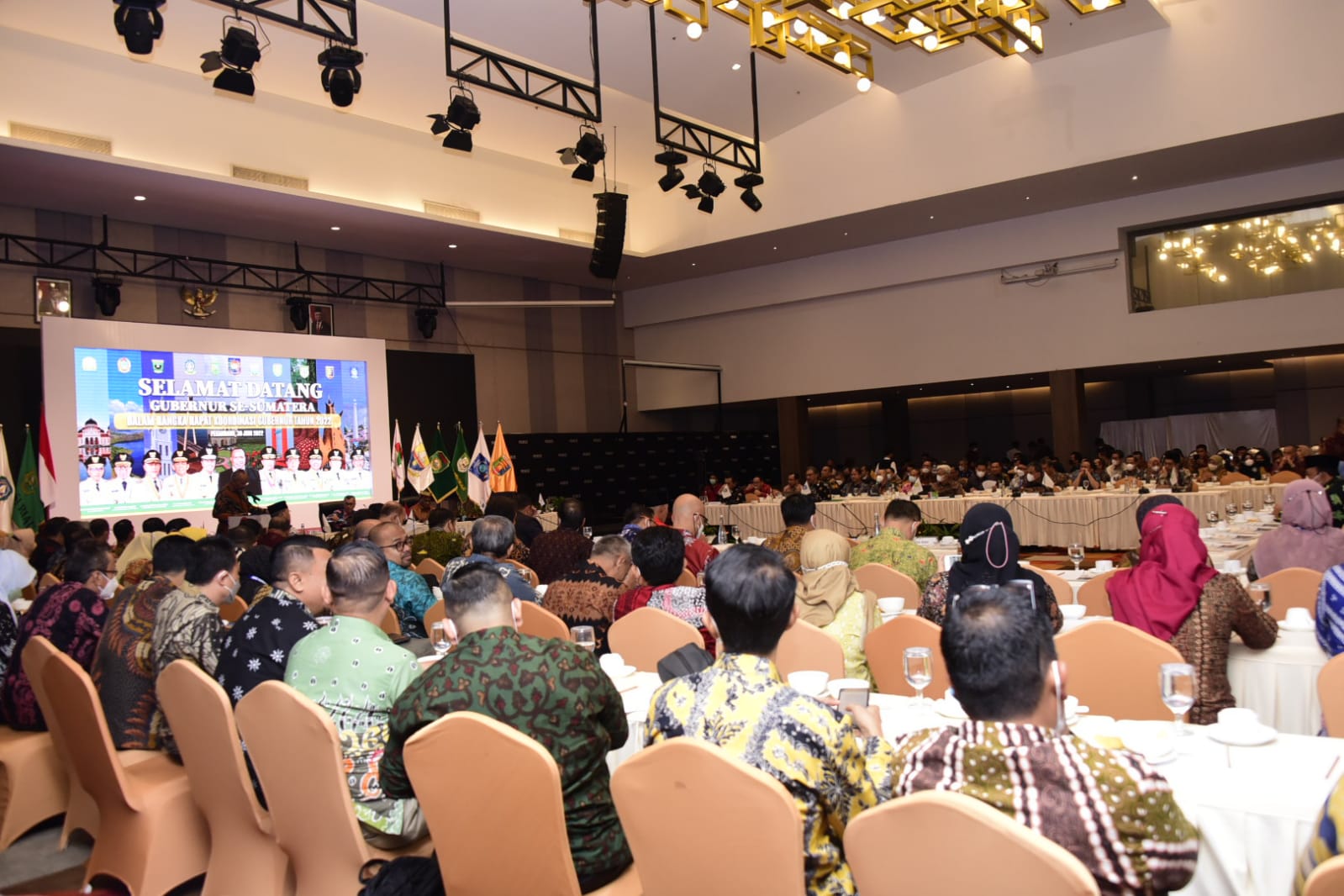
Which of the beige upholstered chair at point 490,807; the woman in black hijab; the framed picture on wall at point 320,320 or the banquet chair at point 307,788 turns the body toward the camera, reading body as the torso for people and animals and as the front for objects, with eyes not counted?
the framed picture on wall

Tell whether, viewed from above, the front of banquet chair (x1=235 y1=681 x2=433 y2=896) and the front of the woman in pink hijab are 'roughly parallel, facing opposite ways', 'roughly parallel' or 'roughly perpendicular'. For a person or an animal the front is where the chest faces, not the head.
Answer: roughly parallel

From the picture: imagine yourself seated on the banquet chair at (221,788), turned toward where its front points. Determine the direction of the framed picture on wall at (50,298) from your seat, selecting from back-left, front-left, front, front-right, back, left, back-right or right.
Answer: front-left

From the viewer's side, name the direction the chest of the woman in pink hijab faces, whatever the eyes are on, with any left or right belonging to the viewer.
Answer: facing away from the viewer

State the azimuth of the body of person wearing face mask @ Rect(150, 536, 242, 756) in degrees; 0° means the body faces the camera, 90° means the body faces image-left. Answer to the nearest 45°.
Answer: approximately 225°

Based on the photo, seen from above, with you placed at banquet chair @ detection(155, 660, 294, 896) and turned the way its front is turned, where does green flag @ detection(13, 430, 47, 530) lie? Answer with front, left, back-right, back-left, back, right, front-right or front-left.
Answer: front-left

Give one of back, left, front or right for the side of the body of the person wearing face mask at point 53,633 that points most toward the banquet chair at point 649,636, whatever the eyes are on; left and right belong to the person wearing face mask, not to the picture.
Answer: right

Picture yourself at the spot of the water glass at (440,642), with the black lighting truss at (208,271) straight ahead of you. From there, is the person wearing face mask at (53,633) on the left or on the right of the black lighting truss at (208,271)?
left

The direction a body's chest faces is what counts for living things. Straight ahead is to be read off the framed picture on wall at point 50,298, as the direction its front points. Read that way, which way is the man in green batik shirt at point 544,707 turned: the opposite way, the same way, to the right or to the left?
the opposite way

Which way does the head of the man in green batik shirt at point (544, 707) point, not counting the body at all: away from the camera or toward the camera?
away from the camera

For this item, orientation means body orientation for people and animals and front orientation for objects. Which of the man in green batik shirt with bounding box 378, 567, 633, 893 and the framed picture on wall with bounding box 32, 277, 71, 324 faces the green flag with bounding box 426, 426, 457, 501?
the man in green batik shirt

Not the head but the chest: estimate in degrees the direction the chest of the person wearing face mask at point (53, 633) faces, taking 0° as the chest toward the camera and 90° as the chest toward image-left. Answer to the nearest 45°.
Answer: approximately 225°

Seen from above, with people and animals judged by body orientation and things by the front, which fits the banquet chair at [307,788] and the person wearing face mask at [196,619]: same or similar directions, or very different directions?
same or similar directions

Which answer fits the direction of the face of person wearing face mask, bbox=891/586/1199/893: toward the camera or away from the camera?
away from the camera

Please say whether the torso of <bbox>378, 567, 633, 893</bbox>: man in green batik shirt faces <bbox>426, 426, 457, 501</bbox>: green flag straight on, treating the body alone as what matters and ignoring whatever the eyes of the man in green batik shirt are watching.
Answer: yes

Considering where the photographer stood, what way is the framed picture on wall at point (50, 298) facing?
facing the viewer

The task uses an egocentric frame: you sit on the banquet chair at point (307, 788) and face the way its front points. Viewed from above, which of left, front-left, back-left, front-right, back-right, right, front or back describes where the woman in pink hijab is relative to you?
front-right

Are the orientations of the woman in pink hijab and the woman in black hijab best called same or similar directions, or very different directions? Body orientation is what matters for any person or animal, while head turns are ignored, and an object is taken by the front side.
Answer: same or similar directions
